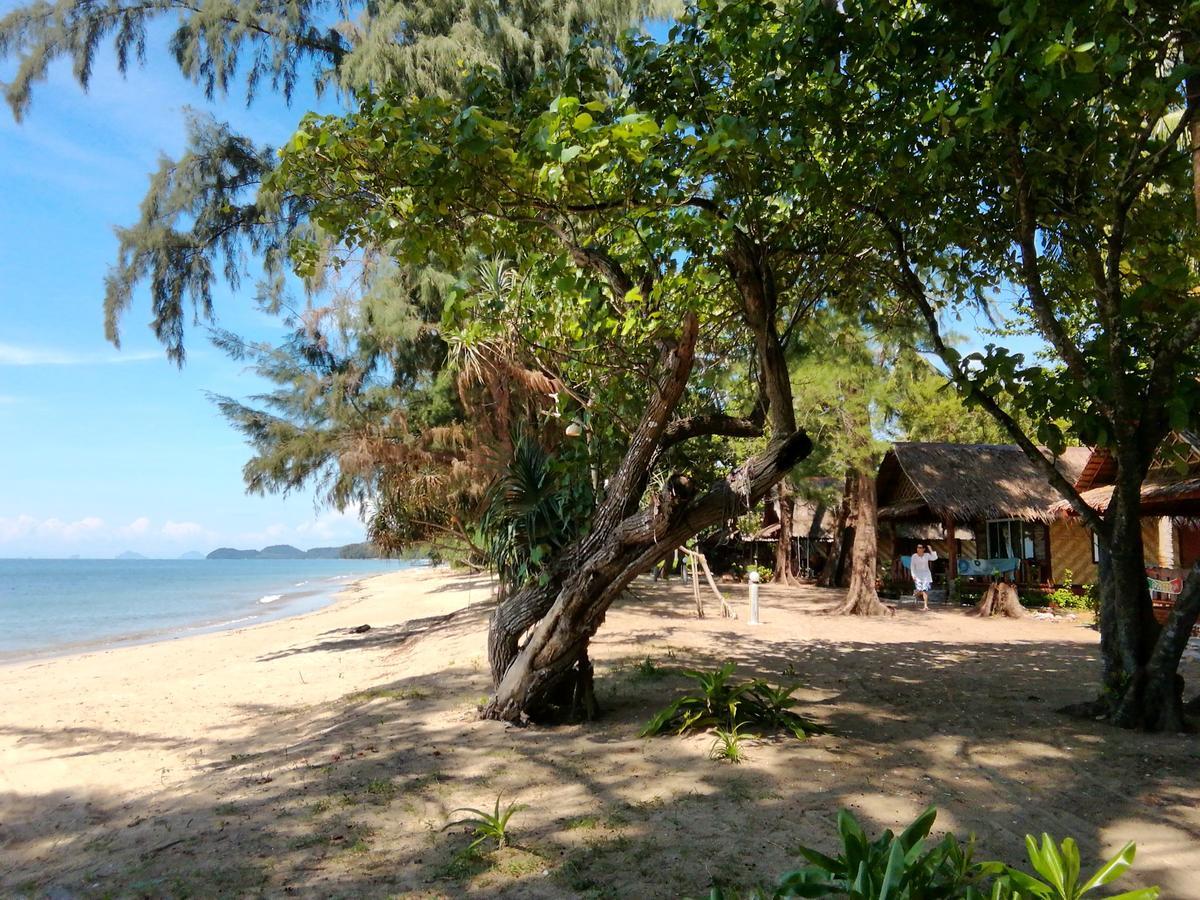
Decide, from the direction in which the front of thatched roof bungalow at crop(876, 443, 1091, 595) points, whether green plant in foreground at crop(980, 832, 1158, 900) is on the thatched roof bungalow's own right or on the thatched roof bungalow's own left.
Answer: on the thatched roof bungalow's own left

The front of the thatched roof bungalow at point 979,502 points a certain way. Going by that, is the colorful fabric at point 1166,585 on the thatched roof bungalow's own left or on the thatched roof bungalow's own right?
on the thatched roof bungalow's own left

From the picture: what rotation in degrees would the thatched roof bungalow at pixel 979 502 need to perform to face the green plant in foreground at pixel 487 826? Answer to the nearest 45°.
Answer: approximately 45° to its left

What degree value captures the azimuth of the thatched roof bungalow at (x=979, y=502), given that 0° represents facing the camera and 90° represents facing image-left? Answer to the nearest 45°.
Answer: approximately 45°
